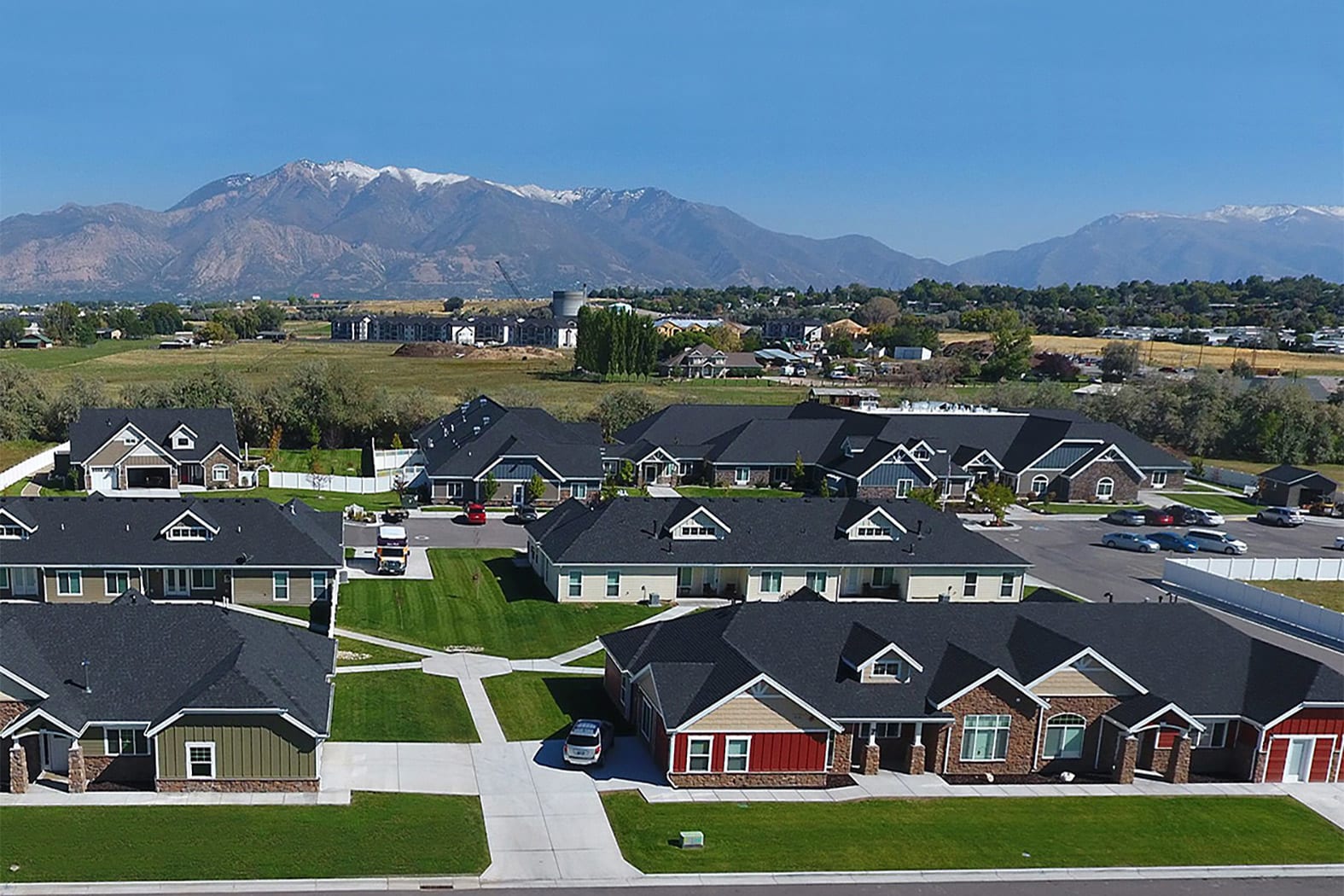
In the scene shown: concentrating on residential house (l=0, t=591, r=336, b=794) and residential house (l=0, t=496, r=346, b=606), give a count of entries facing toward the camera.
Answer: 2

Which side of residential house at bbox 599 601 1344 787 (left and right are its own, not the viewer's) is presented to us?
front

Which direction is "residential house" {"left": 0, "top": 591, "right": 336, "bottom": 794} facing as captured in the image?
toward the camera

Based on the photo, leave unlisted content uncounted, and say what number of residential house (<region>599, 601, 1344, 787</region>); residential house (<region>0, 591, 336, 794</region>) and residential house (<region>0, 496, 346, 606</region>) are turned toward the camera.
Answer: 3

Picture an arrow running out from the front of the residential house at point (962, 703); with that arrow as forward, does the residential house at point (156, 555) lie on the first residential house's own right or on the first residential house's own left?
on the first residential house's own right

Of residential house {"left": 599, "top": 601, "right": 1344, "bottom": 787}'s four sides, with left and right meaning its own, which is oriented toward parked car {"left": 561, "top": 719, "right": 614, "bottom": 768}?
right

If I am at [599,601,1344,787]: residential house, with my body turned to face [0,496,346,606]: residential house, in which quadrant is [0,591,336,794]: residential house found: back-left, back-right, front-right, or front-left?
front-left

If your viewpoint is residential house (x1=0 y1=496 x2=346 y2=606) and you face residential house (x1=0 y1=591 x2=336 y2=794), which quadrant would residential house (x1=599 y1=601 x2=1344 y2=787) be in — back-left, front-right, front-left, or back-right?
front-left

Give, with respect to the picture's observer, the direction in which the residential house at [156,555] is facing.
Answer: facing the viewer

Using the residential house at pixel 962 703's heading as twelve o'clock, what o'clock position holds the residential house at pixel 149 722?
the residential house at pixel 149 722 is roughly at 2 o'clock from the residential house at pixel 962 703.

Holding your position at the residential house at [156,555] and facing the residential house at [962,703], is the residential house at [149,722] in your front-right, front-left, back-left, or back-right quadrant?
front-right

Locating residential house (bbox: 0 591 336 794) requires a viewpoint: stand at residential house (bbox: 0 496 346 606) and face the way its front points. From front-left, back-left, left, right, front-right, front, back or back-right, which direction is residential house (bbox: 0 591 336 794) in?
front

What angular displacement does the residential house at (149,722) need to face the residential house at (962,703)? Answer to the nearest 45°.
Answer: approximately 90° to its left

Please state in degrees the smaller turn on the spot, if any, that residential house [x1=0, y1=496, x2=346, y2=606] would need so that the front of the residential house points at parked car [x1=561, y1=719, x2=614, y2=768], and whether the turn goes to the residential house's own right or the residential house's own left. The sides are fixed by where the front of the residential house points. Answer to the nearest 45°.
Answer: approximately 45° to the residential house's own left
